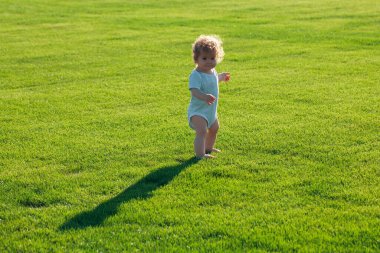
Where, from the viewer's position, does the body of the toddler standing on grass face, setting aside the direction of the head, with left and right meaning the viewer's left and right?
facing the viewer and to the right of the viewer
